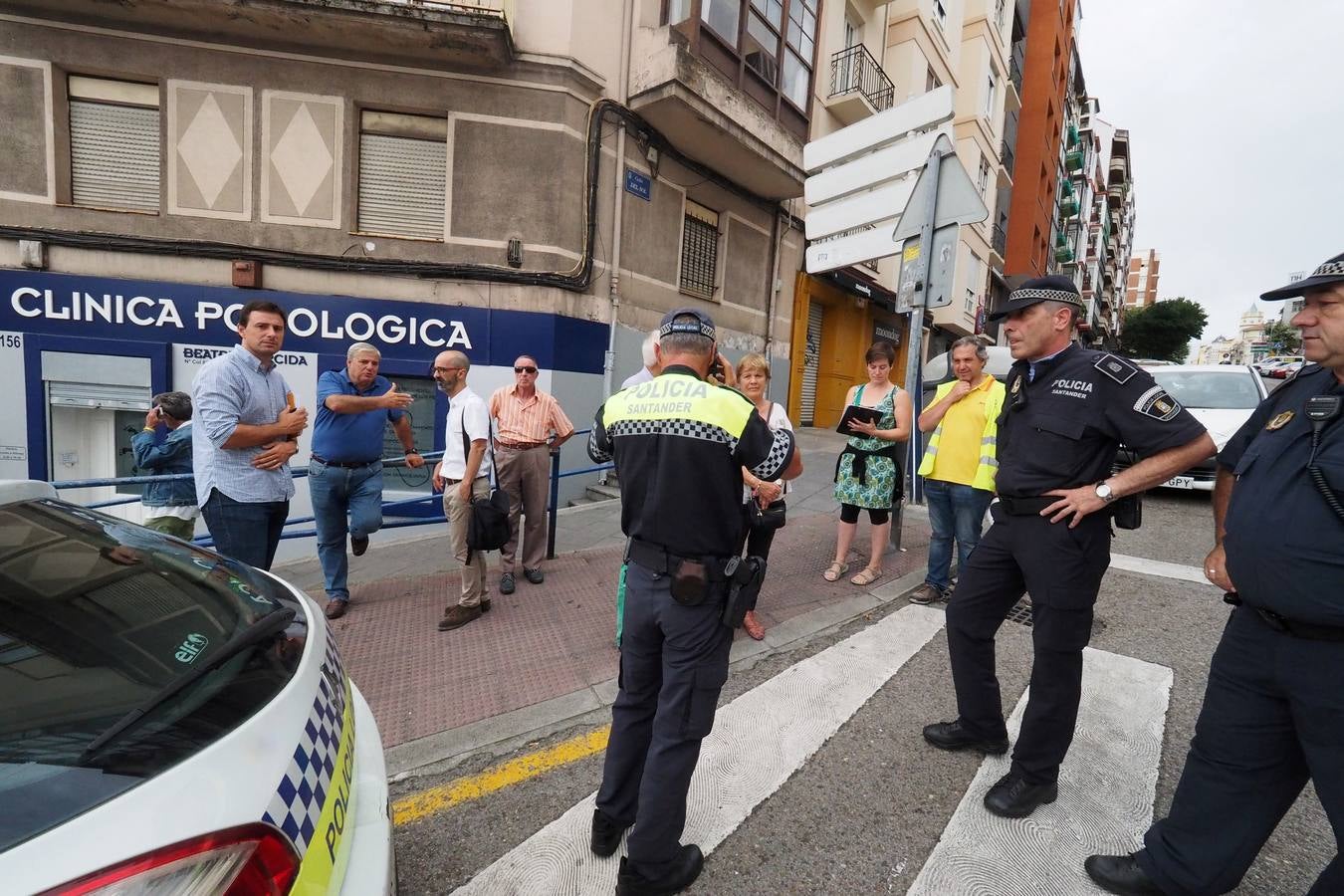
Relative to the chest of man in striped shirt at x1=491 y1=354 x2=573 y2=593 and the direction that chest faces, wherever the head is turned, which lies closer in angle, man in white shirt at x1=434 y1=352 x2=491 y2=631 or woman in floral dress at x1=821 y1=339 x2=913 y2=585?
the man in white shirt

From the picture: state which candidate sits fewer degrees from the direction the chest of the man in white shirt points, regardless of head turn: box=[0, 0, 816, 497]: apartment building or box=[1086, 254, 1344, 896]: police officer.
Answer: the police officer

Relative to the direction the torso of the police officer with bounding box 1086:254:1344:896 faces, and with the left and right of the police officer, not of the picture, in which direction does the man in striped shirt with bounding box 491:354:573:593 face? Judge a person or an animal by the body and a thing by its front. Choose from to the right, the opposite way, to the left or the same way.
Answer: to the left

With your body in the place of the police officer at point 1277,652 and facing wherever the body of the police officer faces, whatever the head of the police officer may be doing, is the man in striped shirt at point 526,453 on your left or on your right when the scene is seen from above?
on your right

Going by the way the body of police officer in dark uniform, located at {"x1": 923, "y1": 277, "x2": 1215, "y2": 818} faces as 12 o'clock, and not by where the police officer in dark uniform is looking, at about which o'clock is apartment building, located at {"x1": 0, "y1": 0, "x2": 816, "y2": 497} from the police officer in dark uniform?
The apartment building is roughly at 2 o'clock from the police officer in dark uniform.

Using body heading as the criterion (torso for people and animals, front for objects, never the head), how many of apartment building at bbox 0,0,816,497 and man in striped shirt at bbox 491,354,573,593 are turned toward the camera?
2

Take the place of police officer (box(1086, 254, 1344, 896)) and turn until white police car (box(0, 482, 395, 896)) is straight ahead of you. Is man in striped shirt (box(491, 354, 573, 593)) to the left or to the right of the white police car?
right

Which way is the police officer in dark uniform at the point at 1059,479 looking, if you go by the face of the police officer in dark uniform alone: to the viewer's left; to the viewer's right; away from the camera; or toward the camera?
to the viewer's left

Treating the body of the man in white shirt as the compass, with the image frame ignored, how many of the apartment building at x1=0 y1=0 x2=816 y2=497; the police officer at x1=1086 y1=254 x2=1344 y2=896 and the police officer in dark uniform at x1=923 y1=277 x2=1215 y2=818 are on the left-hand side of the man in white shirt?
2

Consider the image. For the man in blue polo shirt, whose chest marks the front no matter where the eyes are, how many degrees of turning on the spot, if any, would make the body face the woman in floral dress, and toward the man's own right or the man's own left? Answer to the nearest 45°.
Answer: approximately 45° to the man's own left

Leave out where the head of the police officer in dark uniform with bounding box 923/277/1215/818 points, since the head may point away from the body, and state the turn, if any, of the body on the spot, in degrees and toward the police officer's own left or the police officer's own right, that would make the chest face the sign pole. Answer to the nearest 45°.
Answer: approximately 90° to the police officer's own right
